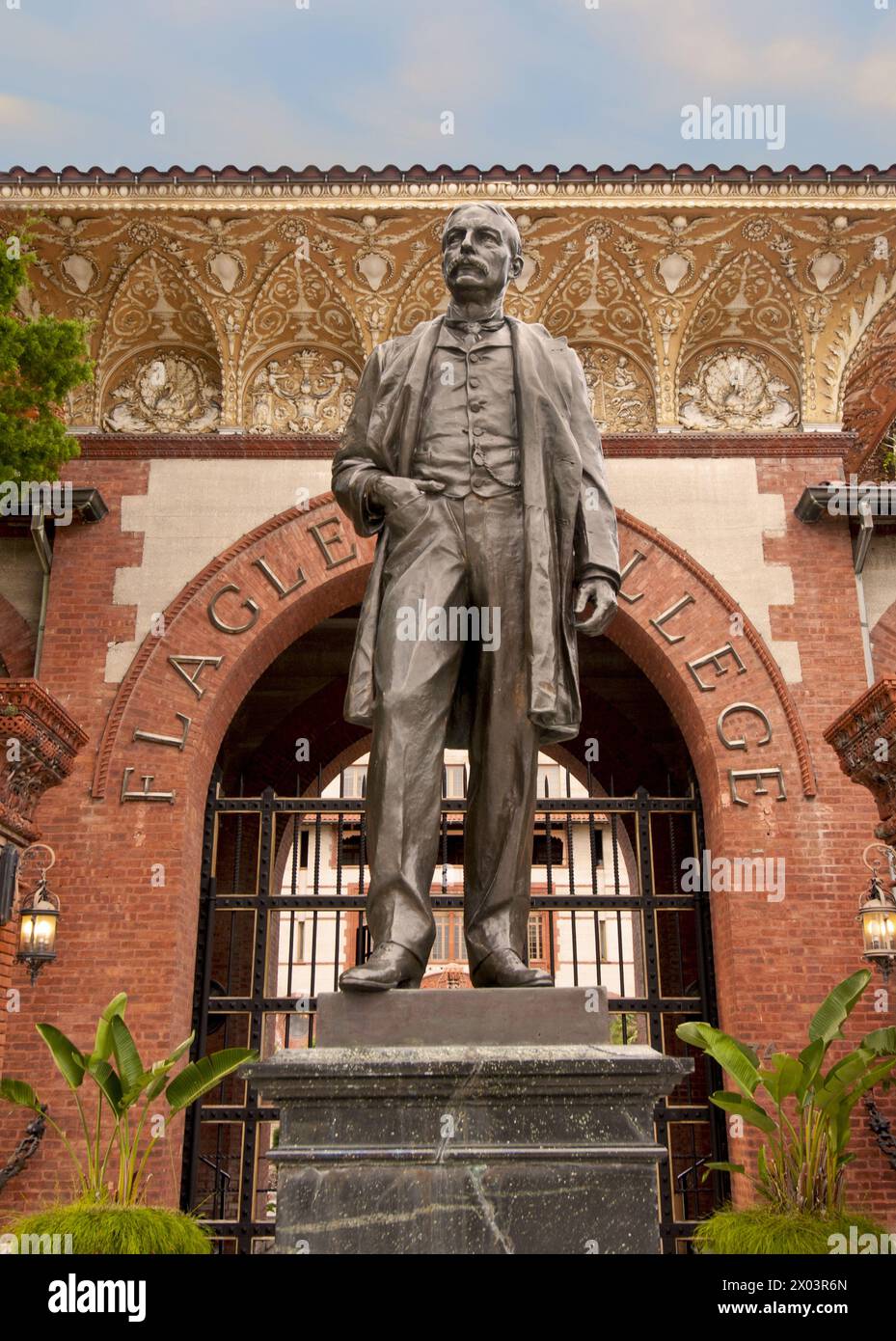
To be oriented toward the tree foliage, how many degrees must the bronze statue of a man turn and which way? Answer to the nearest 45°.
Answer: approximately 135° to its right

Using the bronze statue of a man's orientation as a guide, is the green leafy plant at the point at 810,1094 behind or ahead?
behind

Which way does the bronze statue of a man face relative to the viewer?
toward the camera

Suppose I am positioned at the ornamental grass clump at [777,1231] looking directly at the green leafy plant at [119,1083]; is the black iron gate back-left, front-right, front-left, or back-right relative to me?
front-right

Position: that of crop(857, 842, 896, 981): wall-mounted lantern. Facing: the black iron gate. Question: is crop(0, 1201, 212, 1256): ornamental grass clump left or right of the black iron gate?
left

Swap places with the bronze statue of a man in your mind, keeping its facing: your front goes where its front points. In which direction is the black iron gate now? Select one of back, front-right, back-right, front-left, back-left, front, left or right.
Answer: back

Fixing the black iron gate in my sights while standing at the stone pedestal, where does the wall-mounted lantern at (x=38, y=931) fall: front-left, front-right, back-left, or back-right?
front-left

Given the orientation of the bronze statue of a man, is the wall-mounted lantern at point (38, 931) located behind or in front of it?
behind

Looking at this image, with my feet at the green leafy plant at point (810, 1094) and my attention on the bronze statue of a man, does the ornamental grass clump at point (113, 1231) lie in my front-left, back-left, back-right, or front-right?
front-right
